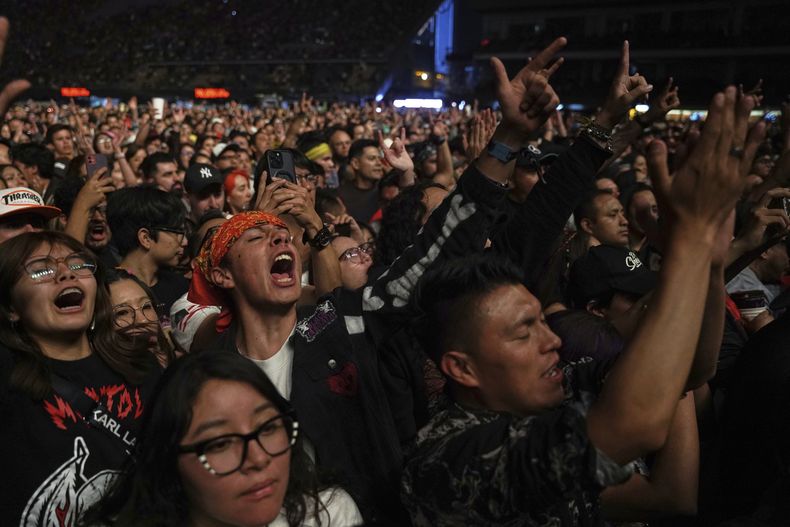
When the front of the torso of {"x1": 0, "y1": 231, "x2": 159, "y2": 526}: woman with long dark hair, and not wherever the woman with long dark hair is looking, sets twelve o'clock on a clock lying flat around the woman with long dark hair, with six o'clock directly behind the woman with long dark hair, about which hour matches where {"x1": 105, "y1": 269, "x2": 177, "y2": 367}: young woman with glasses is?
The young woman with glasses is roughly at 8 o'clock from the woman with long dark hair.

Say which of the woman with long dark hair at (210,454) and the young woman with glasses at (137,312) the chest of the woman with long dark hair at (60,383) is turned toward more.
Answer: the woman with long dark hair

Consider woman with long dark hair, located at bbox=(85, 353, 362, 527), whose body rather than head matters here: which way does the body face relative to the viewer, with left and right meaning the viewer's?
facing the viewer and to the right of the viewer

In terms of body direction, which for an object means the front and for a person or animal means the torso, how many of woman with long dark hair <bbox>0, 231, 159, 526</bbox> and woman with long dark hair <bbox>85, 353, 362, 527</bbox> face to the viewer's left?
0

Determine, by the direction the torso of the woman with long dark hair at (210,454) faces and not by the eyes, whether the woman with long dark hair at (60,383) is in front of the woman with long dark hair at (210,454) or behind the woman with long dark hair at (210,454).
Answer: behind

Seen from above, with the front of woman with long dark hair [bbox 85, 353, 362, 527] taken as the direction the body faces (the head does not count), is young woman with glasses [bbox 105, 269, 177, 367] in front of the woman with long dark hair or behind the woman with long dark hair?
behind

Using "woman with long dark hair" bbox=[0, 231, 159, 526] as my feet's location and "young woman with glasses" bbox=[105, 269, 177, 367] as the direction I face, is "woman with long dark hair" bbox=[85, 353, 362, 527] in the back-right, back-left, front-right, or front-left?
back-right
